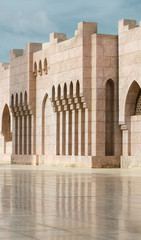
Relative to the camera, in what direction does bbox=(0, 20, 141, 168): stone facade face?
facing the viewer and to the left of the viewer
